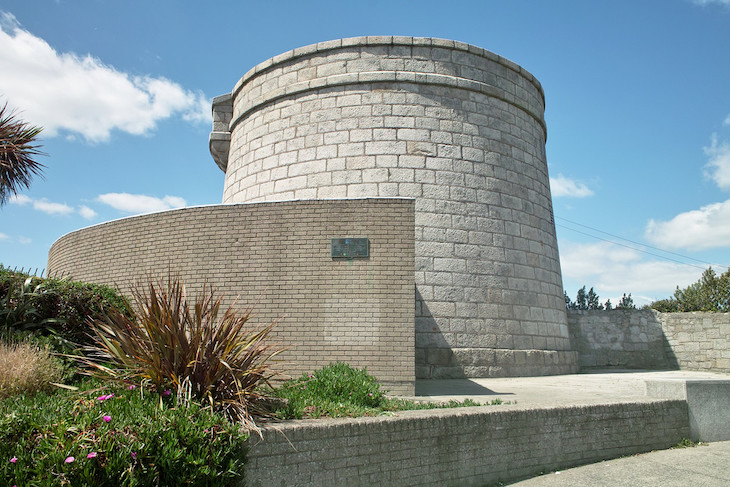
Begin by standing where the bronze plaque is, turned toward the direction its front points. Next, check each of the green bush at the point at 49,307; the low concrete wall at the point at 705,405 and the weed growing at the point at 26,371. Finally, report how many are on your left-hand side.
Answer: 1

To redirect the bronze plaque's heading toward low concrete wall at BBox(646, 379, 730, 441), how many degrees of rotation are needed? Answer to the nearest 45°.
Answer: approximately 90° to its left

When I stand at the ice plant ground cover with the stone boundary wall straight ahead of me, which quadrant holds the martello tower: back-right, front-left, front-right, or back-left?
front-left

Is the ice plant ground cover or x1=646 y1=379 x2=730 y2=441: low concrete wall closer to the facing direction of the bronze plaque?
the ice plant ground cover

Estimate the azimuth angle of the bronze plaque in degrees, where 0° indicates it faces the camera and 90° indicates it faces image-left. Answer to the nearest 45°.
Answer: approximately 0°

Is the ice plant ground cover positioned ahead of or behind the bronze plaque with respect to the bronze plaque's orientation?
ahead

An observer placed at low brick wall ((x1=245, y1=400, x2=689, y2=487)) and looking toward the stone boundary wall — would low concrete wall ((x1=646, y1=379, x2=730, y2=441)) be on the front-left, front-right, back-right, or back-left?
front-right

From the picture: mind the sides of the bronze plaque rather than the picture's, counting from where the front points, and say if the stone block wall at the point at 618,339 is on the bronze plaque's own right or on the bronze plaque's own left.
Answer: on the bronze plaque's own left

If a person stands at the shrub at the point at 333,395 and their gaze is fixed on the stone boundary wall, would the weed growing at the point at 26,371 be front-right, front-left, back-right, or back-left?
back-left

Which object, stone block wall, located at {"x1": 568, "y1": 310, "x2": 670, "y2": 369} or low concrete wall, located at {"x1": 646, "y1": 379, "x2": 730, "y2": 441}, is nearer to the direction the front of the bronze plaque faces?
the low concrete wall

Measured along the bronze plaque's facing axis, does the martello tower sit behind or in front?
behind
